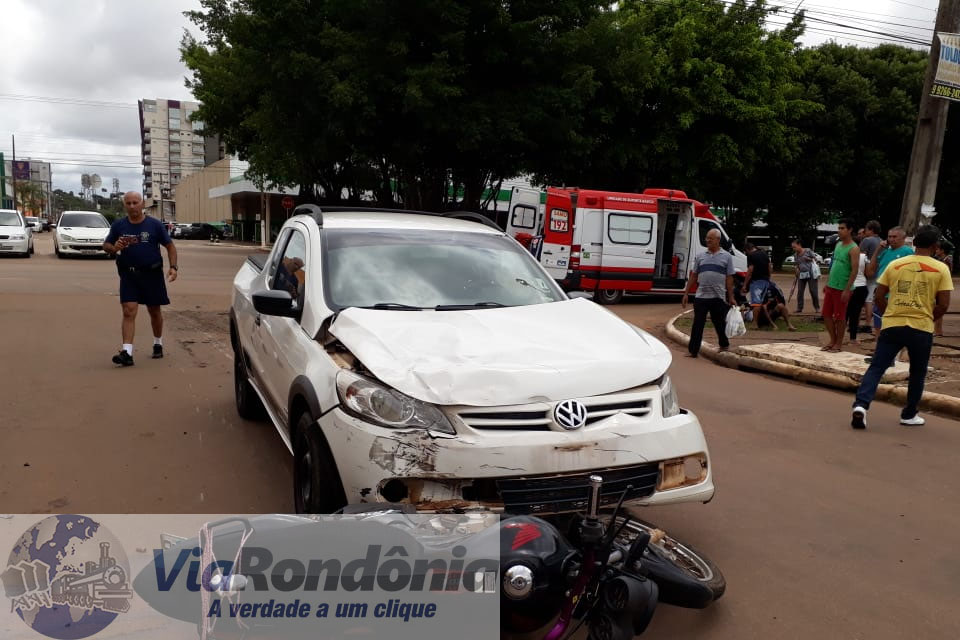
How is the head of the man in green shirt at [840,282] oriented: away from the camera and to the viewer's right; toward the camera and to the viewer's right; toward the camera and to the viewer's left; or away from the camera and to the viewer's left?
toward the camera and to the viewer's left

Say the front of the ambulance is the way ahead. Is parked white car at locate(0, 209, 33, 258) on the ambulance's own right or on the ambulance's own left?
on the ambulance's own left

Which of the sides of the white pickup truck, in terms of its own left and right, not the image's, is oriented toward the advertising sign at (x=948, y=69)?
left

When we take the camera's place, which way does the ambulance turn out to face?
facing away from the viewer and to the right of the viewer

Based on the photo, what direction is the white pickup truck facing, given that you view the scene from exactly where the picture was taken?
facing the viewer and to the right of the viewer

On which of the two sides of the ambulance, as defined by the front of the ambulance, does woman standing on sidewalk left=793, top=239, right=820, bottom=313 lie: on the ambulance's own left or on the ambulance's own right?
on the ambulance's own right

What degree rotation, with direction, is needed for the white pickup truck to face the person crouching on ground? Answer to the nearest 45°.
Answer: approximately 90° to its left

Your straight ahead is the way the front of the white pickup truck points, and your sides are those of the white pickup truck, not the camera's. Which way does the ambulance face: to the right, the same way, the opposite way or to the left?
to the left
